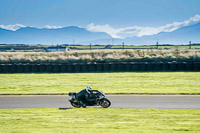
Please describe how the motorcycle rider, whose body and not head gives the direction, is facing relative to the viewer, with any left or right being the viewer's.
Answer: facing to the right of the viewer

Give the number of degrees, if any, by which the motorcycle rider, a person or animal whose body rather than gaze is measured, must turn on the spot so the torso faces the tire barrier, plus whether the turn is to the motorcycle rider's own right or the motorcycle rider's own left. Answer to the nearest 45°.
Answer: approximately 90° to the motorcycle rider's own left
